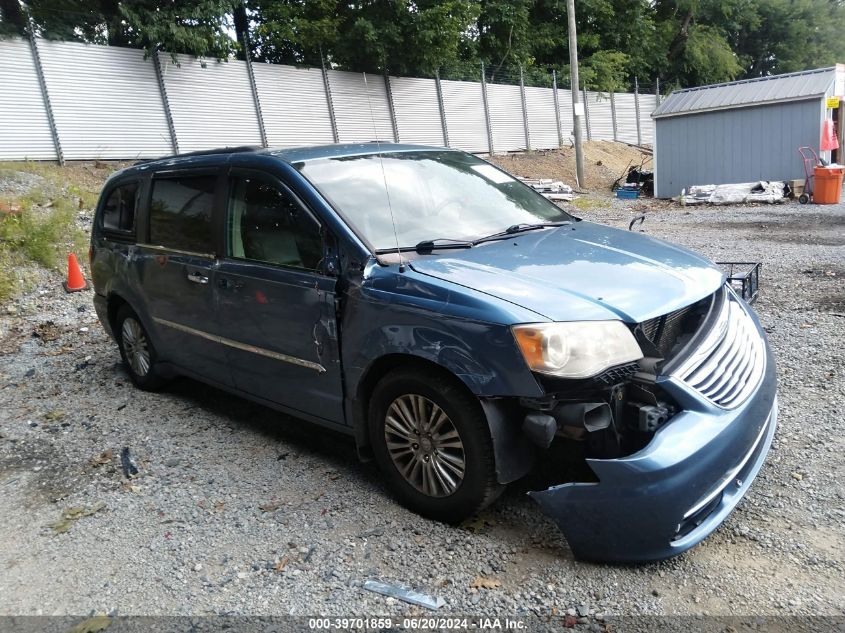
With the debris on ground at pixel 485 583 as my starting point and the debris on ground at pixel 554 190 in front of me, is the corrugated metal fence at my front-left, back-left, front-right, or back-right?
front-left

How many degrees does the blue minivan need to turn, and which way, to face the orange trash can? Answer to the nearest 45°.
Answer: approximately 90° to its left

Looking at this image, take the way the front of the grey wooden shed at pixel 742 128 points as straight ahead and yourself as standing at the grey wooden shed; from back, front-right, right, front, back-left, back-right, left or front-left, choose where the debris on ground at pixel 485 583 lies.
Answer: right

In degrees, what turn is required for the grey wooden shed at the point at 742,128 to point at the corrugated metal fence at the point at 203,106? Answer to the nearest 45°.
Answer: approximately 135° to its right

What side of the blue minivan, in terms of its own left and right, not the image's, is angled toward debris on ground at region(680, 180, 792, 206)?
left

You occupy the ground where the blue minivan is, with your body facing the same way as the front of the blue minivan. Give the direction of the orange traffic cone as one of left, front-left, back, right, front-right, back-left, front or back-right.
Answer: back

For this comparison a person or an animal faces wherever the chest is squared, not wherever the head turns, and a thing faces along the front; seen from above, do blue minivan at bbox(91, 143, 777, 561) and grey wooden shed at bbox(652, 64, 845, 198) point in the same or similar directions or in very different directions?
same or similar directions

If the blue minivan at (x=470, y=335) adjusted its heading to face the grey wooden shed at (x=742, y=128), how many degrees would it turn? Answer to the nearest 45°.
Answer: approximately 90° to its left

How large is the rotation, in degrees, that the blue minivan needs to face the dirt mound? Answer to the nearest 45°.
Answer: approximately 135° to its left

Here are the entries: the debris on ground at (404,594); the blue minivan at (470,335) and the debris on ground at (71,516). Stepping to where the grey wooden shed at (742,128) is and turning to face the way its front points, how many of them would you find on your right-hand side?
3

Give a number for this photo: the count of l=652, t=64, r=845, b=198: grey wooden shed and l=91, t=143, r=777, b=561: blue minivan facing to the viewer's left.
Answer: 0

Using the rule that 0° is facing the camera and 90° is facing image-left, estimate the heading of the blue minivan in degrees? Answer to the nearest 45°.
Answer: approximately 315°
